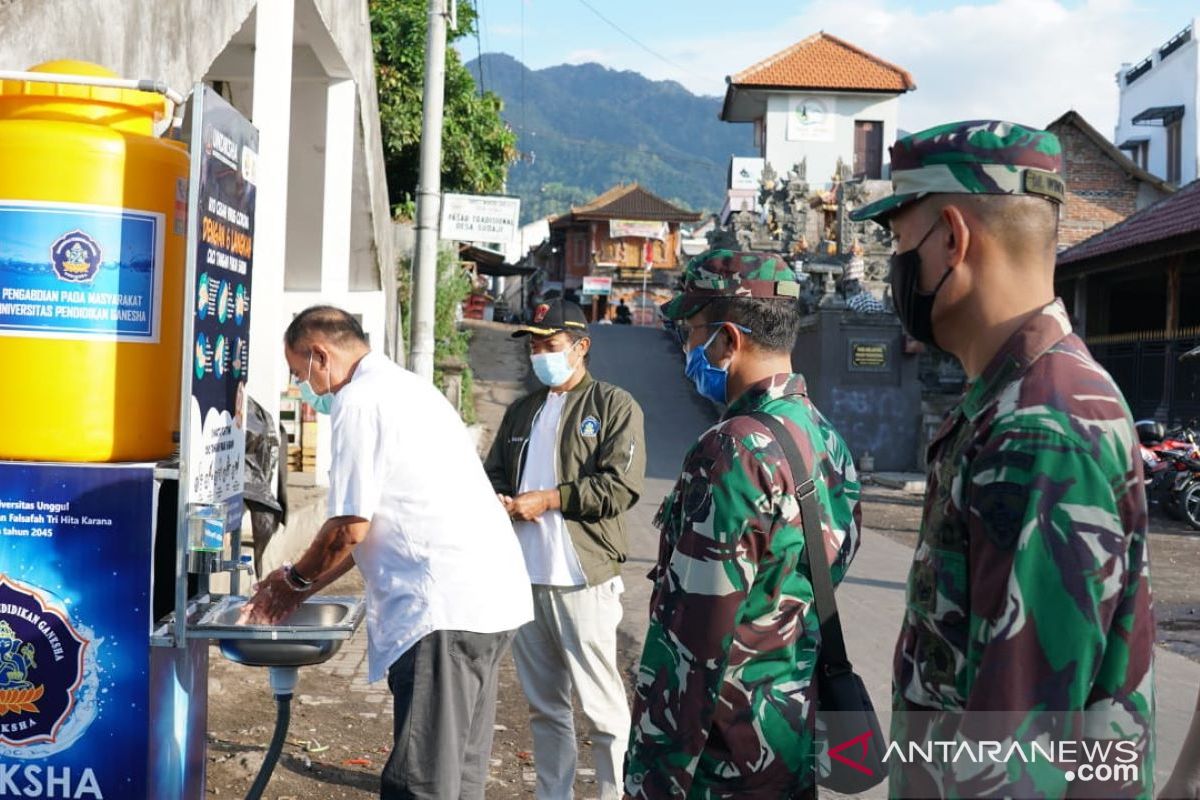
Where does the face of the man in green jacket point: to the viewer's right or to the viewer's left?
to the viewer's left

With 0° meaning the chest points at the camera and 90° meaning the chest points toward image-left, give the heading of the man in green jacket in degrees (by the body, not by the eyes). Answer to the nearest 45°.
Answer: approximately 45°

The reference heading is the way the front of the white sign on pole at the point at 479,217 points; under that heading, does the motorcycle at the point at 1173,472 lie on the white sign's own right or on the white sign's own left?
on the white sign's own left

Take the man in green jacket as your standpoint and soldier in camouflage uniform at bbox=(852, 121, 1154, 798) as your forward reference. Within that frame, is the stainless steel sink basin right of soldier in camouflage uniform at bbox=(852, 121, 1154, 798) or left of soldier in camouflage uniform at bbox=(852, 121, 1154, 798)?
right

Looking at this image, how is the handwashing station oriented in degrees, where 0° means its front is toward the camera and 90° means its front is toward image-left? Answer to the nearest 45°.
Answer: approximately 270°

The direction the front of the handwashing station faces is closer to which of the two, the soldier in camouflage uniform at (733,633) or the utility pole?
the soldier in camouflage uniform

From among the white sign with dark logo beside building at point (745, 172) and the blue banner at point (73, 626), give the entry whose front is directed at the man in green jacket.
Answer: the white sign with dark logo beside building

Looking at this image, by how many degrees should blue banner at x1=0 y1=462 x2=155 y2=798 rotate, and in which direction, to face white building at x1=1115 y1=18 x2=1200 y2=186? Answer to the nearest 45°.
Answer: approximately 135° to its left

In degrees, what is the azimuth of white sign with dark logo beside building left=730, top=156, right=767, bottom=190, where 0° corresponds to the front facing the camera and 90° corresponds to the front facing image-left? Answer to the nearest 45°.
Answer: approximately 0°

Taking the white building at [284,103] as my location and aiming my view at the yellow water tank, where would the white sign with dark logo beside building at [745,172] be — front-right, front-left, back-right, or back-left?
back-left
